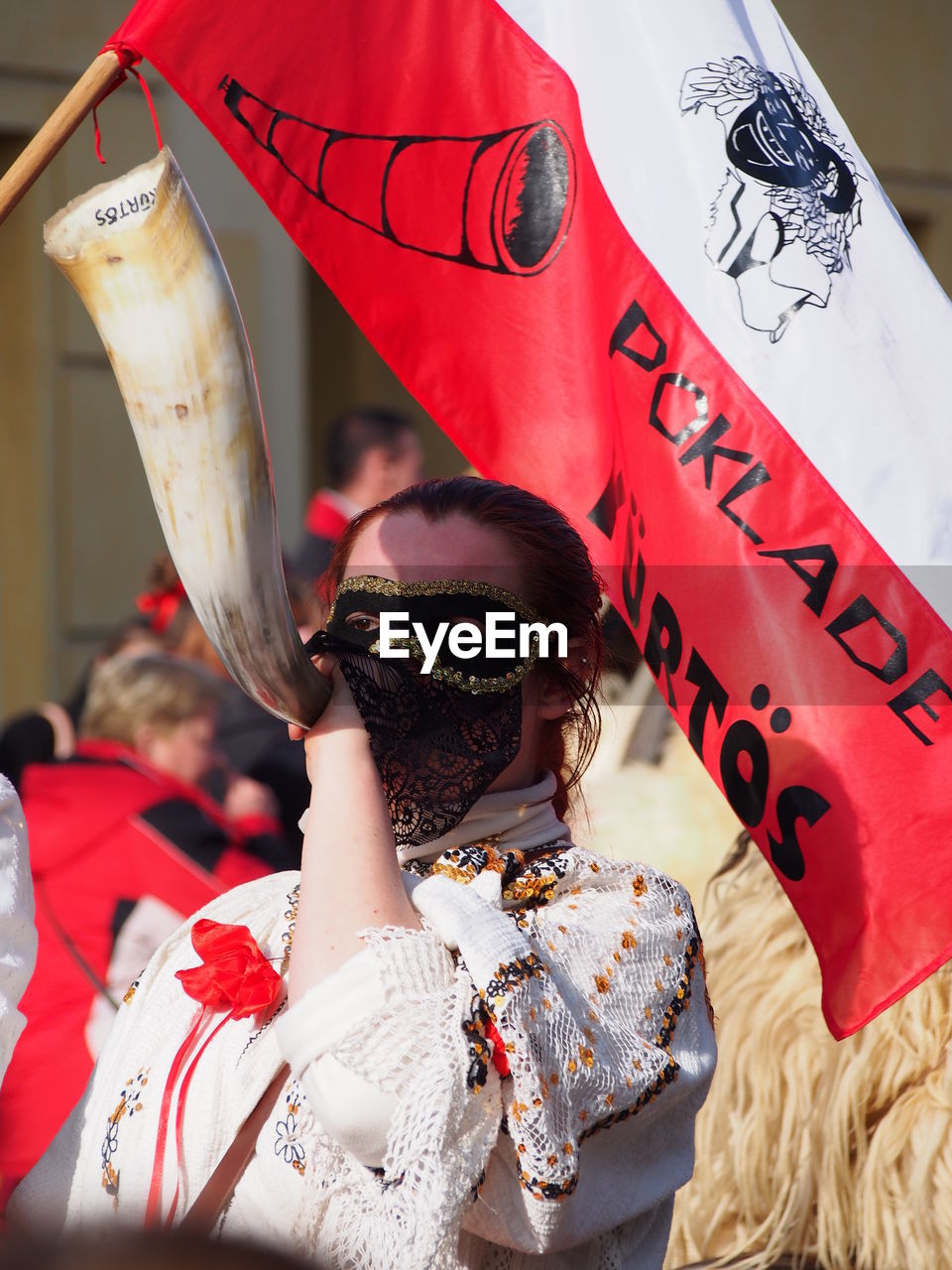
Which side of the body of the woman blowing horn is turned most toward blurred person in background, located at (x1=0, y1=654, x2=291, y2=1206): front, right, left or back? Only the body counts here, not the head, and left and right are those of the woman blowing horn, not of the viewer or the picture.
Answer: back

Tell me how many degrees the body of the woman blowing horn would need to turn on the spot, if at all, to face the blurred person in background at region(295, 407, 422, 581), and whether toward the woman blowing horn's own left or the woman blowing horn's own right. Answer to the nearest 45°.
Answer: approximately 135° to the woman blowing horn's own right

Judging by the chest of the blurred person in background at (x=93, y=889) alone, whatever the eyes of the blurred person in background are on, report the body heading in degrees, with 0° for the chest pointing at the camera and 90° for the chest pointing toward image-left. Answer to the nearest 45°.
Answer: approximately 225°

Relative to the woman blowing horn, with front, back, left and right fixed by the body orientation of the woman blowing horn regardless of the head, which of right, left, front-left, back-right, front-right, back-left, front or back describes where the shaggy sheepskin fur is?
back

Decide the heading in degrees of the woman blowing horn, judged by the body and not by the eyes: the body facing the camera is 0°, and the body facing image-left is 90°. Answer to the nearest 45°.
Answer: approximately 45°

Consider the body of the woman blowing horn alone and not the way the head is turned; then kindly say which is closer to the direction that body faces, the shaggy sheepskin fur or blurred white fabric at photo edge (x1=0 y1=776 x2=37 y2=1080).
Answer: the blurred white fabric at photo edge

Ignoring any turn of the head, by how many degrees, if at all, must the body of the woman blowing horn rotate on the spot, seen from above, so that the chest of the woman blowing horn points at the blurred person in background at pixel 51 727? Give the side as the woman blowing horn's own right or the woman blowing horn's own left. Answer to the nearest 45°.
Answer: approximately 90° to the woman blowing horn's own right
